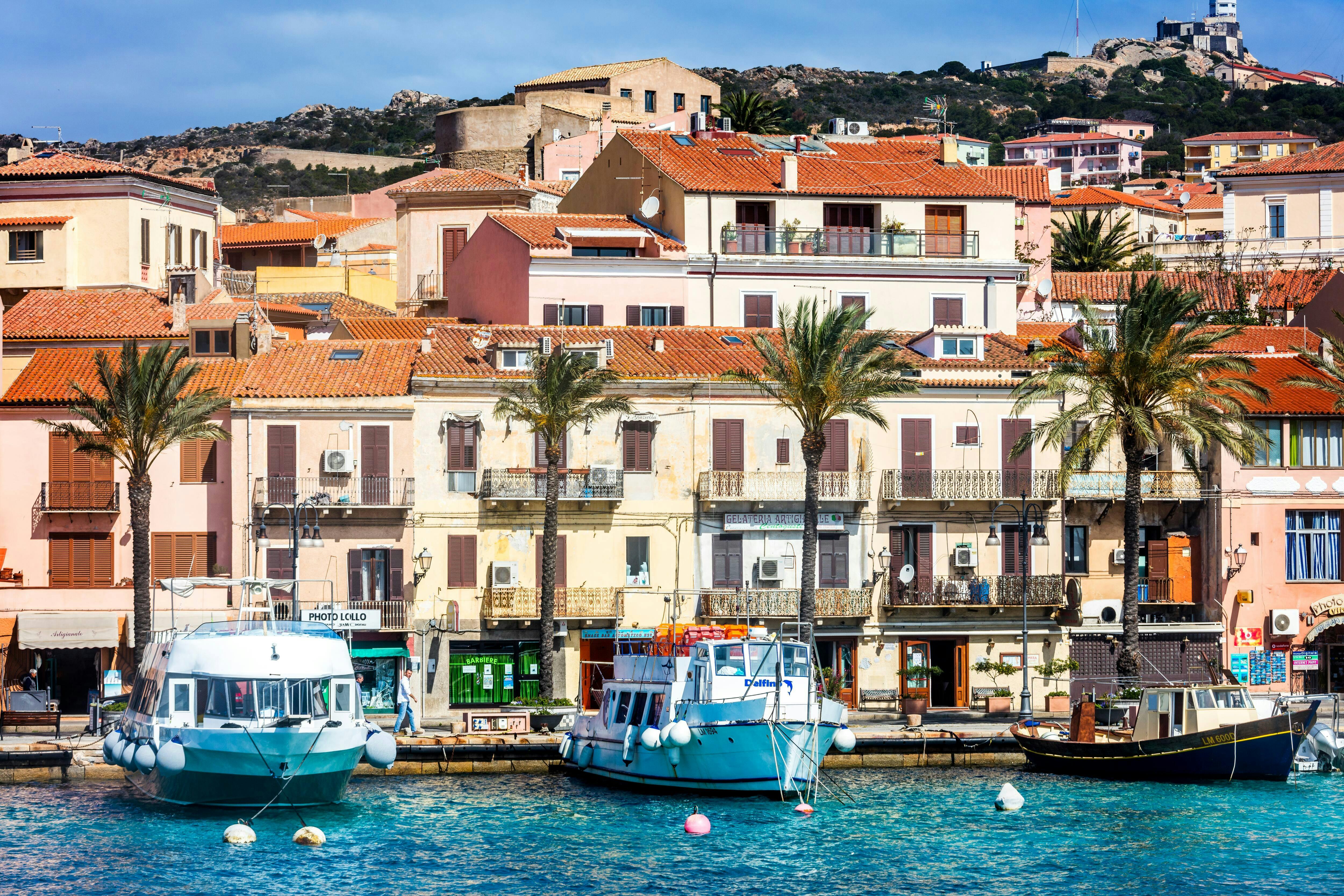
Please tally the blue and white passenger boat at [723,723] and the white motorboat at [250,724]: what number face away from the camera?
0

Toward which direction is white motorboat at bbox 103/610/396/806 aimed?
toward the camera

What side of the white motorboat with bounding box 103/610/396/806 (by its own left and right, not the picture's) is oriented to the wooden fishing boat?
left

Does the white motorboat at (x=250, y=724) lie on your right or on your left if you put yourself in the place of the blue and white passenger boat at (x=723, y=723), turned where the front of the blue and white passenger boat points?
on your right

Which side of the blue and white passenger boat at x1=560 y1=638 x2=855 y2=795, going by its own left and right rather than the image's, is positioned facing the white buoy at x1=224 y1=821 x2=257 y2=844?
right

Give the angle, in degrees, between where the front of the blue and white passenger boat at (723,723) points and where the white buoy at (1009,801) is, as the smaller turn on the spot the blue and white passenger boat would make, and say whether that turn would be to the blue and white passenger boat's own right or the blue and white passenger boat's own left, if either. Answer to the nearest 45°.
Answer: approximately 45° to the blue and white passenger boat's own left

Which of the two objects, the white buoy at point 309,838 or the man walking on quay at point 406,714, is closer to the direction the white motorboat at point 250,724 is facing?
the white buoy

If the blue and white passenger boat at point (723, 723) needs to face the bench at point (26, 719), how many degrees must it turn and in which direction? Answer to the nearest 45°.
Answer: approximately 135° to its right

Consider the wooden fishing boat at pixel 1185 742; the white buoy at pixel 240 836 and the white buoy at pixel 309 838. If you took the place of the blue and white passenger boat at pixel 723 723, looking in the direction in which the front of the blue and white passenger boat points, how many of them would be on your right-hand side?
2

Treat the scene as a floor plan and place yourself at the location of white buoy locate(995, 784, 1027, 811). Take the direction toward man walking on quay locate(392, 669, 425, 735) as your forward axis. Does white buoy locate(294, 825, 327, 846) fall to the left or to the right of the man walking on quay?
left

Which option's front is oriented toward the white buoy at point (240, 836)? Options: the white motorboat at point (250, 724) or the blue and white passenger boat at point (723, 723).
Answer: the white motorboat

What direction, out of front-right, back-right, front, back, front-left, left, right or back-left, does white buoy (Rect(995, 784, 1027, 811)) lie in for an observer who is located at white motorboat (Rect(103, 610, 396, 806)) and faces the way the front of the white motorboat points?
left

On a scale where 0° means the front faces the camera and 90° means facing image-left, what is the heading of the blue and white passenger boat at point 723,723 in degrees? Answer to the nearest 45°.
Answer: approximately 315°

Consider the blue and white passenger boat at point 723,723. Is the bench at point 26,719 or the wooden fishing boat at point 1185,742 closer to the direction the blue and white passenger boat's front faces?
the wooden fishing boat
